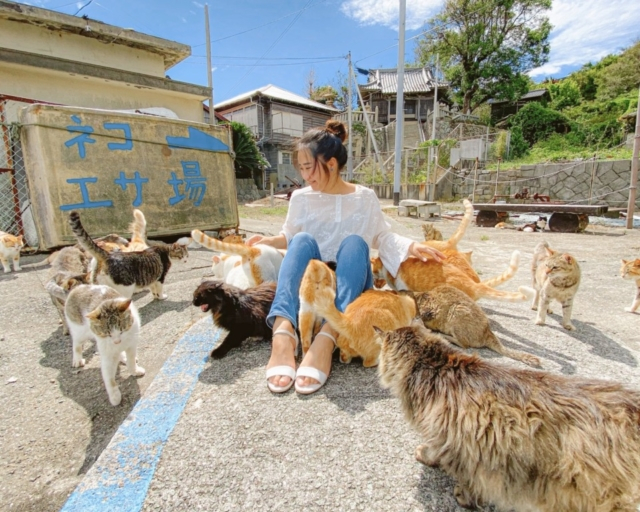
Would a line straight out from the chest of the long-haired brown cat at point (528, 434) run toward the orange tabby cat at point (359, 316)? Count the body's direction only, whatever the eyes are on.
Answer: yes

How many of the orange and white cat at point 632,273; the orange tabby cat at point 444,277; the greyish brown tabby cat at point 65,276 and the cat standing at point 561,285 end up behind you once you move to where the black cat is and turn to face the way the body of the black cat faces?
3

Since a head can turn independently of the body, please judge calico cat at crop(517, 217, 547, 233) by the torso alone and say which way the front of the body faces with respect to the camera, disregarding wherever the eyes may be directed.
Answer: to the viewer's right

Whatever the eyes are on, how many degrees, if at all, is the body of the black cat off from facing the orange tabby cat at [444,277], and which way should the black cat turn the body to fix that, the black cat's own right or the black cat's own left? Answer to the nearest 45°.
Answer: approximately 180°

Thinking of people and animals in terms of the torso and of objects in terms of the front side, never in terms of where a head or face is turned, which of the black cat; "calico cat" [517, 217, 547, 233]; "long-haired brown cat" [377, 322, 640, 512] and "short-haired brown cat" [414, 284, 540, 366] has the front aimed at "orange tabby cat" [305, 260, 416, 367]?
"long-haired brown cat" [377, 322, 640, 512]

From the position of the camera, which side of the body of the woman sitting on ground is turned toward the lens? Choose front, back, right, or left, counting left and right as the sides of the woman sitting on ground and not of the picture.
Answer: front

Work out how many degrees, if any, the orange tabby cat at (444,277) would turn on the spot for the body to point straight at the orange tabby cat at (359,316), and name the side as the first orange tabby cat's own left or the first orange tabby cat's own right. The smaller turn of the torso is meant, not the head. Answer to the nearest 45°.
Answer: approximately 45° to the first orange tabby cat's own left

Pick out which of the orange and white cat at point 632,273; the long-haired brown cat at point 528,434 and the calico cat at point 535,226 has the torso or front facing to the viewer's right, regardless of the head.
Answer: the calico cat at point 535,226

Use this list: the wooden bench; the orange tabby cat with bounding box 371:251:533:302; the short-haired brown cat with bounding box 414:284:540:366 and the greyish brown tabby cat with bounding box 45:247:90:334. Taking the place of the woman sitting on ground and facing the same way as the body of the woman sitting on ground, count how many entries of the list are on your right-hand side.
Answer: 1

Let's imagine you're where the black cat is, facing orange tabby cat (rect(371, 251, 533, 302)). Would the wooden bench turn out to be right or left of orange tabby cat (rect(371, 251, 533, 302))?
left

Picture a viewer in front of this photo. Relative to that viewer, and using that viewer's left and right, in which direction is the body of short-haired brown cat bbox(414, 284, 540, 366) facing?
facing away from the viewer and to the left of the viewer

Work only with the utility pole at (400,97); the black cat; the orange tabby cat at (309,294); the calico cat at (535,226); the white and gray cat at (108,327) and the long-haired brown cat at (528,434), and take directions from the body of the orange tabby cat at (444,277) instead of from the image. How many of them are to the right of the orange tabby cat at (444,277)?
2

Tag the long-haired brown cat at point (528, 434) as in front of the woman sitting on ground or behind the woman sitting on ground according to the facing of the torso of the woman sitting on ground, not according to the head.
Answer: in front

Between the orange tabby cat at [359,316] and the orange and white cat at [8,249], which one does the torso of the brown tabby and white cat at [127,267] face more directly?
the orange tabby cat

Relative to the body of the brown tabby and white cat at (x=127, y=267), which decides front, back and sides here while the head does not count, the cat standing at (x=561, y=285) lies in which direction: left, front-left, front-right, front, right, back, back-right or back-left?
front-right

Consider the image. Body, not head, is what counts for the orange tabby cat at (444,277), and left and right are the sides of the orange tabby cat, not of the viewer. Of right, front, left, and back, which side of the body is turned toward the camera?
left

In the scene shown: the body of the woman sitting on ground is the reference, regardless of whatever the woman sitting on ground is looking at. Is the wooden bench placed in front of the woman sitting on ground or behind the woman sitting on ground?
behind

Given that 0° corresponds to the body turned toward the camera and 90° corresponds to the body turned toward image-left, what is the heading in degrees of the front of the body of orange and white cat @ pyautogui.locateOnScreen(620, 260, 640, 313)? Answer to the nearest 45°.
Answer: approximately 90°

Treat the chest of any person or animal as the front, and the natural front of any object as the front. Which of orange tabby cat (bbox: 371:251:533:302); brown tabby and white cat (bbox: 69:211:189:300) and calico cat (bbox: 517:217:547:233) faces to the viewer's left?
the orange tabby cat

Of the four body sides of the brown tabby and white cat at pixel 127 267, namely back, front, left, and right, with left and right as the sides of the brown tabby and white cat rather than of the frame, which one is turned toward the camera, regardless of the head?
right
